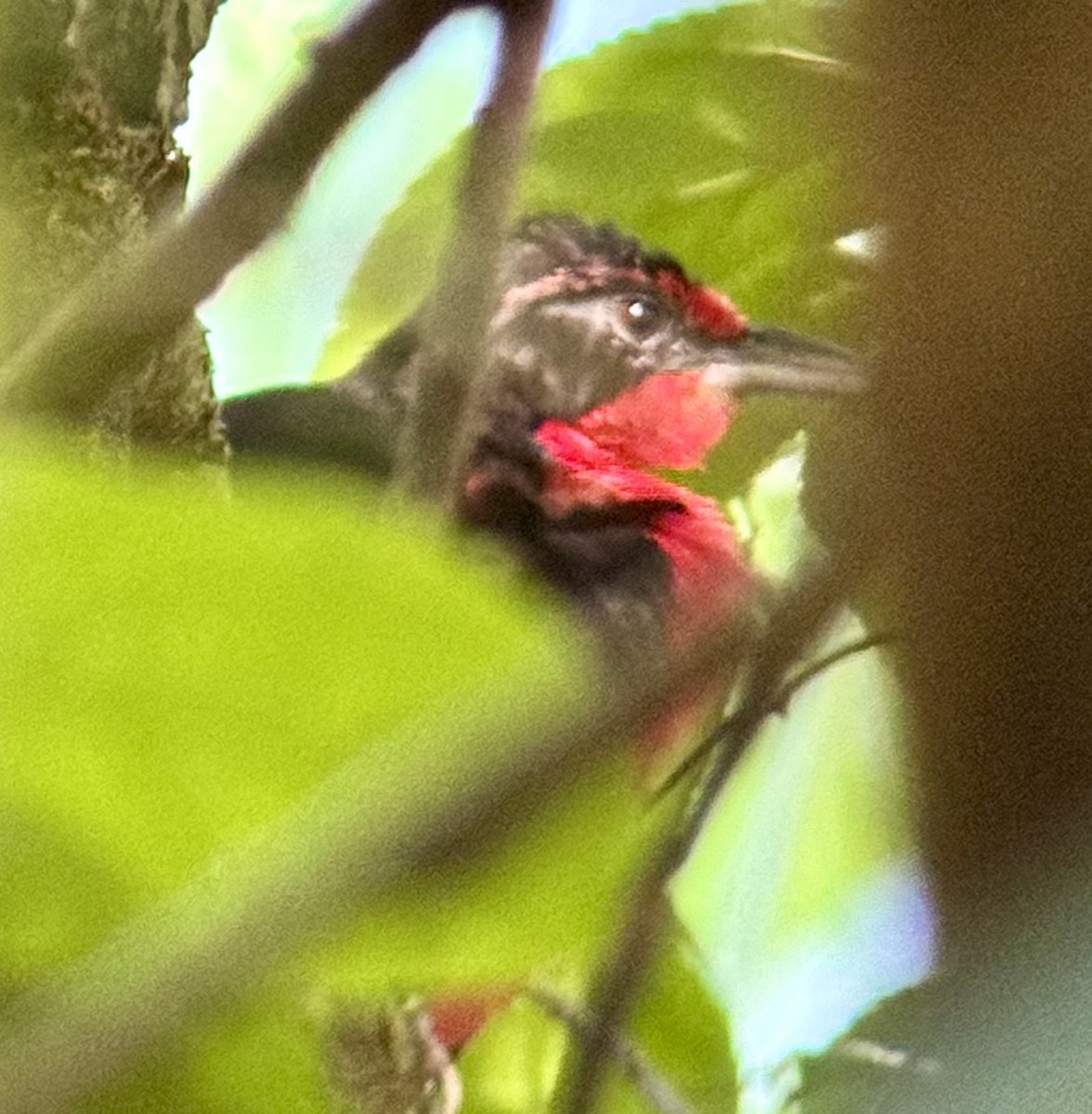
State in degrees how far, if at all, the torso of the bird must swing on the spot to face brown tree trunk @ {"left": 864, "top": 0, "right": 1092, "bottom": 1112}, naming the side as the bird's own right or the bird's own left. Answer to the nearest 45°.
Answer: approximately 90° to the bird's own right

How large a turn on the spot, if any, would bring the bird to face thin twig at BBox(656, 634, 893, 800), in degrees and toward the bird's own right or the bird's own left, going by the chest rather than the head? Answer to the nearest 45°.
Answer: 0° — it already faces it

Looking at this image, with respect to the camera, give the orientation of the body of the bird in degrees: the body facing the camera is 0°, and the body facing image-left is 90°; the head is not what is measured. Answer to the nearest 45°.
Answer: approximately 270°

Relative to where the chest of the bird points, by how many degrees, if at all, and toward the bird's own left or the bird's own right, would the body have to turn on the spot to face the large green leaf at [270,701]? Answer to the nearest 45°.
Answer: approximately 90° to the bird's own right
